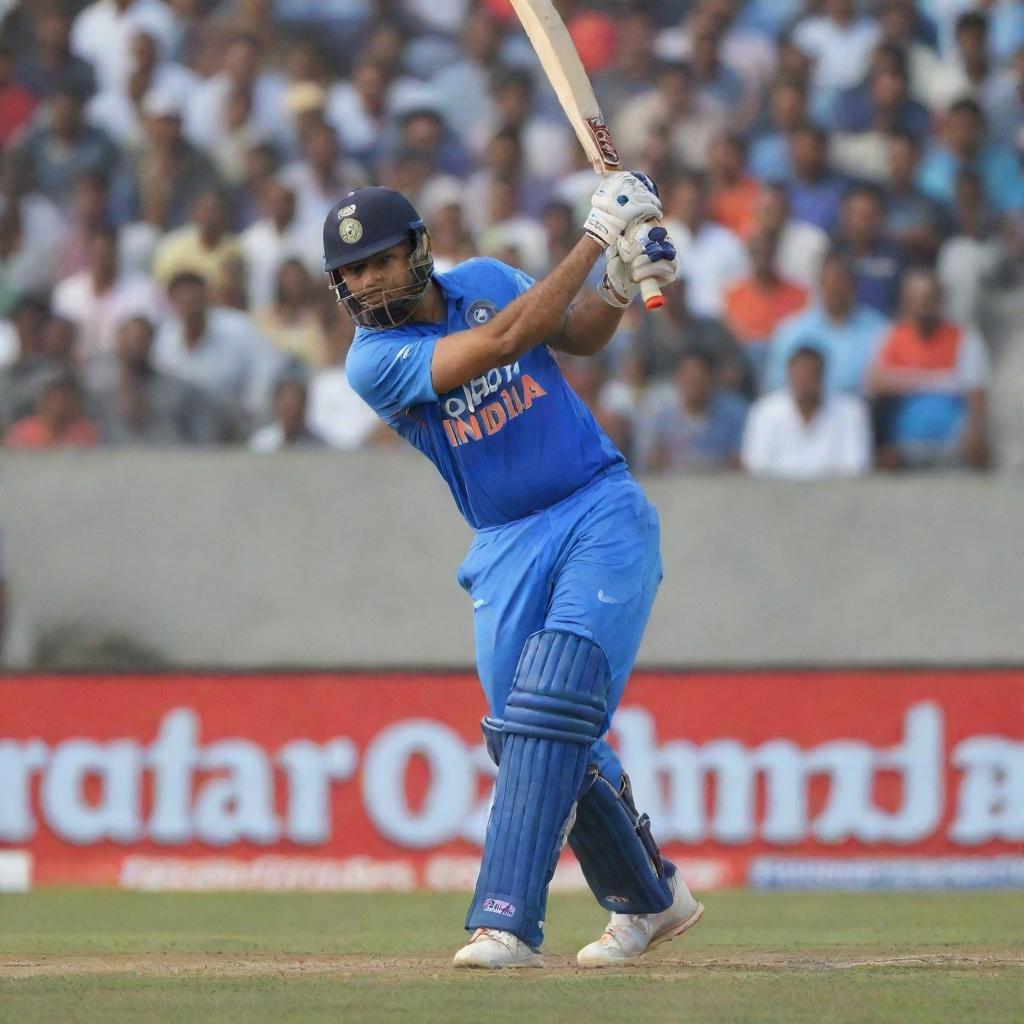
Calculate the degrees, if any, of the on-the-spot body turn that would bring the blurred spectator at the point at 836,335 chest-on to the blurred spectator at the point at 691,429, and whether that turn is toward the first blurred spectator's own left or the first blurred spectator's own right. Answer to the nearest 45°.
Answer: approximately 45° to the first blurred spectator's own right

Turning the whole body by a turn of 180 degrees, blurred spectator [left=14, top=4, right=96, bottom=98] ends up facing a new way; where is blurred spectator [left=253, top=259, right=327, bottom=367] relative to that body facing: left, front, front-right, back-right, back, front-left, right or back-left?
back-right

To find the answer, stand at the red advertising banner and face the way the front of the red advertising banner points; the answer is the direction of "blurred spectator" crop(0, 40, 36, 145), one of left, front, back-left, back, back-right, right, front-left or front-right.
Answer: back-right

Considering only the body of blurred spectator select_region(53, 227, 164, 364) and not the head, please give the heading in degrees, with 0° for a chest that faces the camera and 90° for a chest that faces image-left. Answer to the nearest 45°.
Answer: approximately 0°

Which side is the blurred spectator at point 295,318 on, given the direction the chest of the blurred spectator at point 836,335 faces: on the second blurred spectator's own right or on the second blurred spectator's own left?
on the second blurred spectator's own right

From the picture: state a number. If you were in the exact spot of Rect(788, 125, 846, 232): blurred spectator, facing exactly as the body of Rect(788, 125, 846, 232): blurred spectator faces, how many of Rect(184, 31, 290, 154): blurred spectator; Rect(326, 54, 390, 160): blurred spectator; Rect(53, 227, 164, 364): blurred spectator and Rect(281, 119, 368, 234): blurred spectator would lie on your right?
4

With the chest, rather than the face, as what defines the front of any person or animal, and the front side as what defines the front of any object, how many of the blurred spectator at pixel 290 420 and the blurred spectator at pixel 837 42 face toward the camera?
2

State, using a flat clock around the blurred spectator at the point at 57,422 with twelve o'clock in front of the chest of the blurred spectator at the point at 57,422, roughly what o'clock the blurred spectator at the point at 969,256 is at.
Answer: the blurred spectator at the point at 969,256 is roughly at 9 o'clock from the blurred spectator at the point at 57,422.
